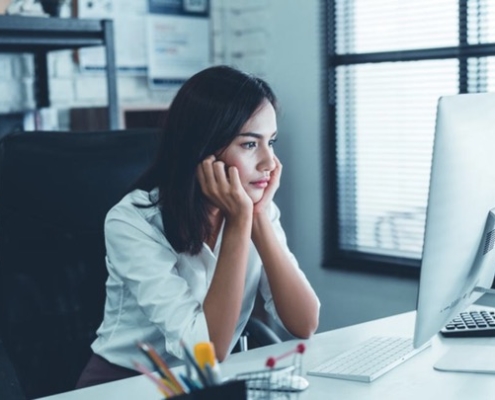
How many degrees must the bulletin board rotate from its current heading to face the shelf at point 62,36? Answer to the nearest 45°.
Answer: approximately 45° to its right

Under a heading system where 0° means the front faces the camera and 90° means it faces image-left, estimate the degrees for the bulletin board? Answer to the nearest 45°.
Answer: approximately 0°

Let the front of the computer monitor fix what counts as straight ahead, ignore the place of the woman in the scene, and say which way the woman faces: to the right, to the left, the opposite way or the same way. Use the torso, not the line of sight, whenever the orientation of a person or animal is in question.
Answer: the opposite way

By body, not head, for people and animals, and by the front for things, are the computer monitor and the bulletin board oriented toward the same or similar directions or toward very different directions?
very different directions

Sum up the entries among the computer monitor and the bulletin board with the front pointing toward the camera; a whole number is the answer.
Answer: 1

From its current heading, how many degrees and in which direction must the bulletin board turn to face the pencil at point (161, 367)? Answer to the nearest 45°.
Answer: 0° — it already faces it

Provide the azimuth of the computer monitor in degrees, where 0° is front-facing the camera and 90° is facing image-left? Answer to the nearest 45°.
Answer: approximately 135°

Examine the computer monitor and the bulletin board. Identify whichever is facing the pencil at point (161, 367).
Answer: the bulletin board

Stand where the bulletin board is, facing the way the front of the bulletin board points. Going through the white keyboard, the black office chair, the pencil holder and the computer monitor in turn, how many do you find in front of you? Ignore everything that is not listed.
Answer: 4

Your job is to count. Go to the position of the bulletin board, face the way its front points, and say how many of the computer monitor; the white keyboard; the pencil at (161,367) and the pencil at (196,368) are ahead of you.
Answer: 4

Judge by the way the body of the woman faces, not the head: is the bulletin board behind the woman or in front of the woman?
behind

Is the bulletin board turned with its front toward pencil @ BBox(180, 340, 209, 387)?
yes

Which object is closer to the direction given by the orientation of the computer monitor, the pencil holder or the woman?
the woman
